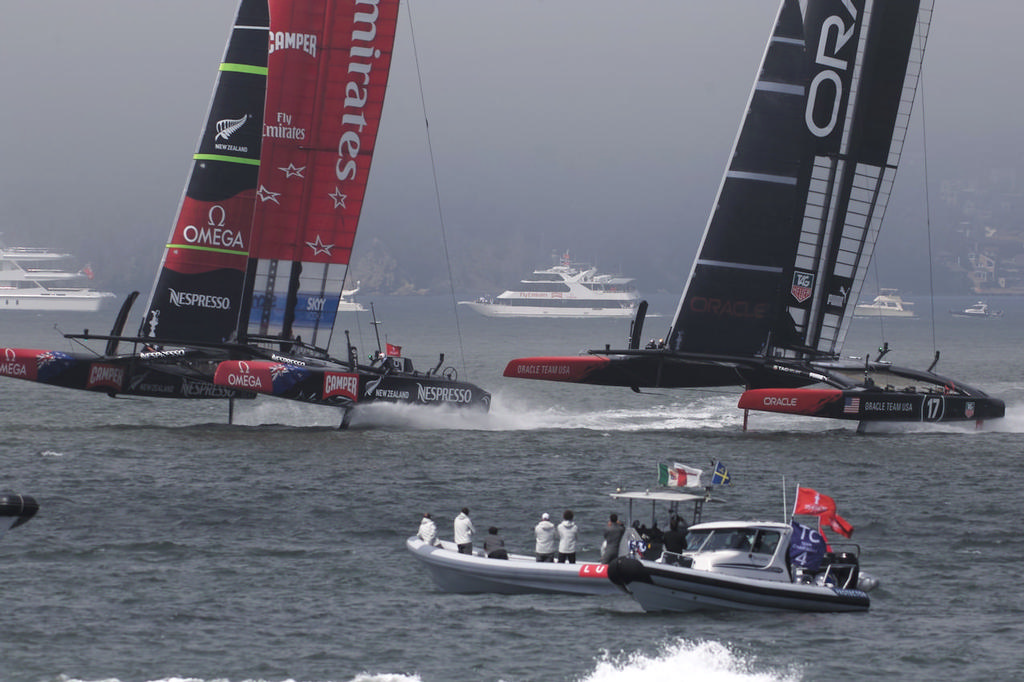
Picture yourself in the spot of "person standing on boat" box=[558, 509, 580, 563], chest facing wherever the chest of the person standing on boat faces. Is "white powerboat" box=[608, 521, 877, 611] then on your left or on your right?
on your right

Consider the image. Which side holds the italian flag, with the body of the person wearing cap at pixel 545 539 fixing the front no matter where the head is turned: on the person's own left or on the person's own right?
on the person's own right

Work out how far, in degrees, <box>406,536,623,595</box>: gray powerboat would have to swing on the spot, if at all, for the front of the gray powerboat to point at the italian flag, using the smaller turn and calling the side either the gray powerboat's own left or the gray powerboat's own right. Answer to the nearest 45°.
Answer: approximately 180°

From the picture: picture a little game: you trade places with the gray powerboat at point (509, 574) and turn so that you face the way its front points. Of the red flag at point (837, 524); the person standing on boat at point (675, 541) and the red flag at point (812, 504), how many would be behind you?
3

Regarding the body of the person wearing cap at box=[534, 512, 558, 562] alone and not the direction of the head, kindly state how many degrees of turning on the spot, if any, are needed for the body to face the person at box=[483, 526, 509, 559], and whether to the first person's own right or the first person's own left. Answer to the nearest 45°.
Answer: approximately 90° to the first person's own left

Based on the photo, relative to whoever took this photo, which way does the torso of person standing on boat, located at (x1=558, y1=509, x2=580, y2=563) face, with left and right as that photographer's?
facing away from the viewer

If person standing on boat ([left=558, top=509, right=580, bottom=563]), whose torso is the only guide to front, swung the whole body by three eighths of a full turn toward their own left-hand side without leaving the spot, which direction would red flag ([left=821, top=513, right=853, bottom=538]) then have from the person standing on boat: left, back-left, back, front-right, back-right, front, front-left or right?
back-left

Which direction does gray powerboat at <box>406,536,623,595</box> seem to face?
to the viewer's left

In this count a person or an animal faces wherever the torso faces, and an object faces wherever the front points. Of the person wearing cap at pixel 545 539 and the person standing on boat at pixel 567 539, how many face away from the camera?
2

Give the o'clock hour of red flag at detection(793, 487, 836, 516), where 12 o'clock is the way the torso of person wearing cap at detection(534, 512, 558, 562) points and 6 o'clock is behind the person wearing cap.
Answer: The red flag is roughly at 3 o'clock from the person wearing cap.

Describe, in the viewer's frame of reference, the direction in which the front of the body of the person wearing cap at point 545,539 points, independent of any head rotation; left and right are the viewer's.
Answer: facing away from the viewer

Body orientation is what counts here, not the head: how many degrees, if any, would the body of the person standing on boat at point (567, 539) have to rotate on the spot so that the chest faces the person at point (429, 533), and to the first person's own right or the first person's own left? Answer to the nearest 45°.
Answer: approximately 45° to the first person's own left

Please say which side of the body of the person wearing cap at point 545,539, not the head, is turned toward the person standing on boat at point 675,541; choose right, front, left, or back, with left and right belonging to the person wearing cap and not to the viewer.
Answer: right
